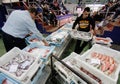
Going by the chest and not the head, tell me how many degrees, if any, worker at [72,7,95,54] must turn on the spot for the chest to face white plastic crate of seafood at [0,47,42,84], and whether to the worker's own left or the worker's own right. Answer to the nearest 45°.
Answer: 0° — they already face it

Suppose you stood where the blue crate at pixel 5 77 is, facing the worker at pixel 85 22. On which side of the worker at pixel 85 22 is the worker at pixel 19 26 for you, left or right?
left

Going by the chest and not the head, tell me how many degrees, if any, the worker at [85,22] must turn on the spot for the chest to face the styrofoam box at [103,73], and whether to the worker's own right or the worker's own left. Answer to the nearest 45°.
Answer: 0° — they already face it

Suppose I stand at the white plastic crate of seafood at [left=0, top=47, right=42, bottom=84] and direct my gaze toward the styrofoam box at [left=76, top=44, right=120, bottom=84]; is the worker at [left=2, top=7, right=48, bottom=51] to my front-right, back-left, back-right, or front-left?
back-left

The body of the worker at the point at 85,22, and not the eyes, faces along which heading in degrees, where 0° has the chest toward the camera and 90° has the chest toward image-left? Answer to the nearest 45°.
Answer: approximately 0°

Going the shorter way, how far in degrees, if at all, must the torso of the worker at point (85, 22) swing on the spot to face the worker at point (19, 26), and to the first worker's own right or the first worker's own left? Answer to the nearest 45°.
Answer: approximately 45° to the first worker's own right

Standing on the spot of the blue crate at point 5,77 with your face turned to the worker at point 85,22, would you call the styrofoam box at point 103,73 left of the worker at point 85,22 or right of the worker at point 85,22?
right
